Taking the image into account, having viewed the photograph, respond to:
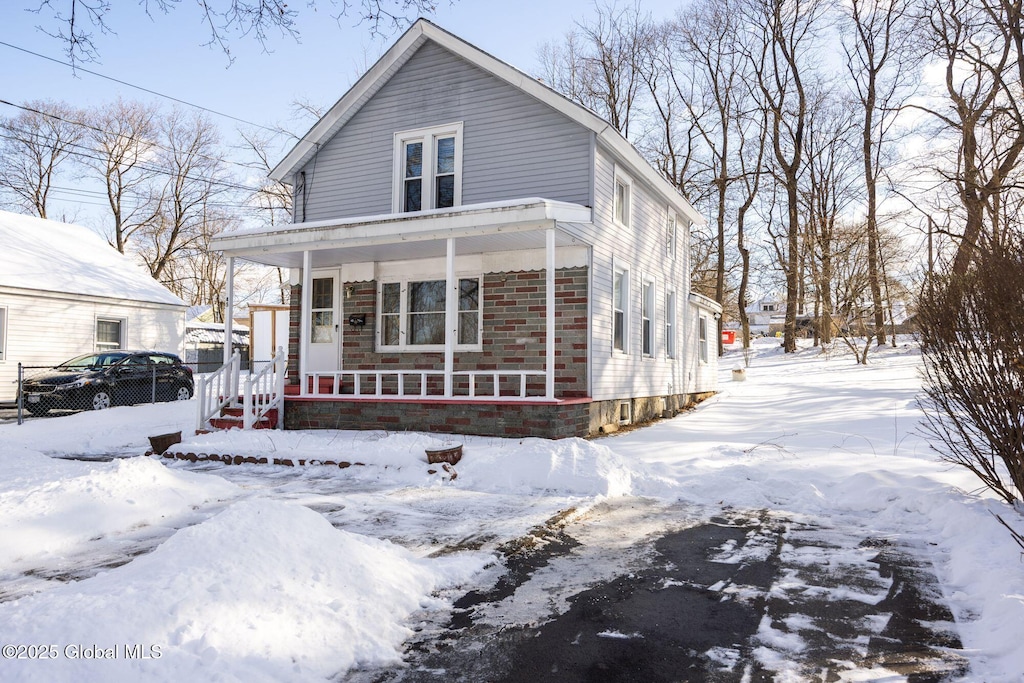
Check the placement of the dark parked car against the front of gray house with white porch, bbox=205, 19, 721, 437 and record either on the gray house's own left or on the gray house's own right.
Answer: on the gray house's own right

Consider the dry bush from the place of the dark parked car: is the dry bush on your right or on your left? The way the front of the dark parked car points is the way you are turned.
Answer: on your left

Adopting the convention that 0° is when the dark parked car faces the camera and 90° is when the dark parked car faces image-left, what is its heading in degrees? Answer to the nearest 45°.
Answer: approximately 45°

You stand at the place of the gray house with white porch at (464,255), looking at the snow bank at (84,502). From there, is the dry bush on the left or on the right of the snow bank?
left

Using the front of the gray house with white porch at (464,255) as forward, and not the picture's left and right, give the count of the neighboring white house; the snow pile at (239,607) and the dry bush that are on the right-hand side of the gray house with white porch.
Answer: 1

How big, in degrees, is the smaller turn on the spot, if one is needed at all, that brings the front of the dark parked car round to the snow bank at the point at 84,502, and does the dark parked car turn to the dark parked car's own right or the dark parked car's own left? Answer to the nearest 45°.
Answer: approximately 45° to the dark parked car's own left

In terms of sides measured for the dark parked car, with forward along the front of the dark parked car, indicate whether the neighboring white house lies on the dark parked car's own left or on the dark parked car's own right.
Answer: on the dark parked car's own right

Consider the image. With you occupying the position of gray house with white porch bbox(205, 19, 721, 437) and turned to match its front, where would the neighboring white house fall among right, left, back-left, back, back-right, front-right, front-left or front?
right

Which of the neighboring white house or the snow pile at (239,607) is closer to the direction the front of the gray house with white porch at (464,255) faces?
the snow pile
